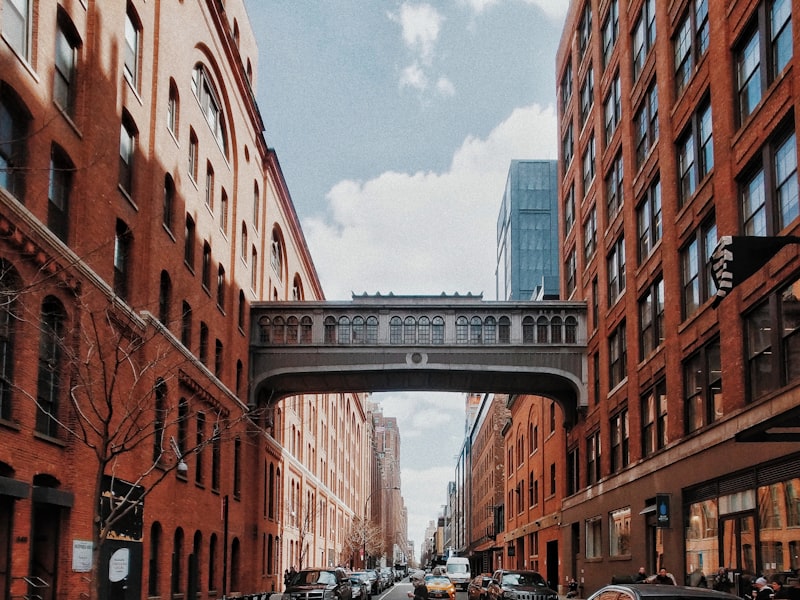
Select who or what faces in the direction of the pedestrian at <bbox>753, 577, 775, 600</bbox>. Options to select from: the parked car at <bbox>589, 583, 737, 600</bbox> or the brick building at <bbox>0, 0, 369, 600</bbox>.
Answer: the brick building

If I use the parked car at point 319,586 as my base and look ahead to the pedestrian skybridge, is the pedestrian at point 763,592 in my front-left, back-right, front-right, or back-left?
back-right

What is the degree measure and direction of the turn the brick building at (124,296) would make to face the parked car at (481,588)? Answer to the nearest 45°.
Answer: approximately 90° to its left

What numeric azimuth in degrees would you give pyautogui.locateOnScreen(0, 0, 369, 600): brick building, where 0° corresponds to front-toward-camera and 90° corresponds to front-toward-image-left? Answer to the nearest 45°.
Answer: approximately 315°
